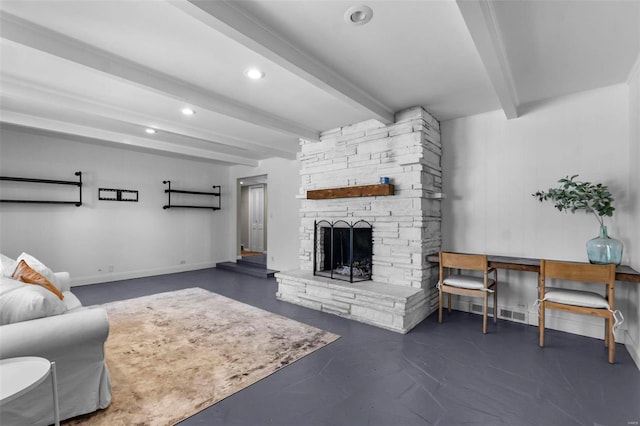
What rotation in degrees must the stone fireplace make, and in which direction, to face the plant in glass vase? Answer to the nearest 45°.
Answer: approximately 135° to its left

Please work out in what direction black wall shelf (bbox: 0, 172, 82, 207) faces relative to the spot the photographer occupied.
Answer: facing the viewer and to the right of the viewer

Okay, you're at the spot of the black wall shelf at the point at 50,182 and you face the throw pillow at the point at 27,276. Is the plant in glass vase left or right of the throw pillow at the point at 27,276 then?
left

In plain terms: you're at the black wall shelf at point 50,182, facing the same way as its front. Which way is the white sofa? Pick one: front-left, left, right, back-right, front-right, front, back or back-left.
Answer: front-right

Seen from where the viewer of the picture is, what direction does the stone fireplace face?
facing the viewer and to the left of the viewer

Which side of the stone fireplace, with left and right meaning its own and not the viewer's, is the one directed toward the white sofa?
front

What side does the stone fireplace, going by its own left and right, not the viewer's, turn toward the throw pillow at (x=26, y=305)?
front

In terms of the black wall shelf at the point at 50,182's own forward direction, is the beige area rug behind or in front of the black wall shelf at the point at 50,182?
in front

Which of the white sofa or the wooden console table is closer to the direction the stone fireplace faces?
the white sofa

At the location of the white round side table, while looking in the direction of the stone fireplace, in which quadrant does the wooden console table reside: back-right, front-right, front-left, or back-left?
front-right

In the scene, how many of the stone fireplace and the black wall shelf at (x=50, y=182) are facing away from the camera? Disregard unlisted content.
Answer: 0

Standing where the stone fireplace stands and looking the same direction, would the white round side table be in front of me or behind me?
in front

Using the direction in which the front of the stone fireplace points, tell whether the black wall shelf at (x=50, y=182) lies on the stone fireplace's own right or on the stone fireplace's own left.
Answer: on the stone fireplace's own right
